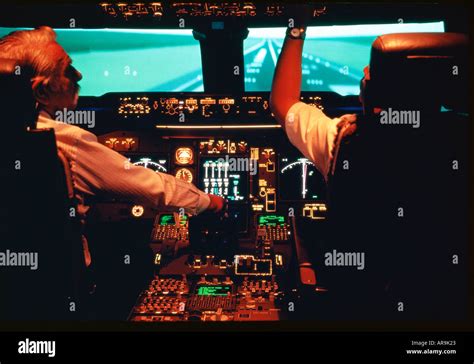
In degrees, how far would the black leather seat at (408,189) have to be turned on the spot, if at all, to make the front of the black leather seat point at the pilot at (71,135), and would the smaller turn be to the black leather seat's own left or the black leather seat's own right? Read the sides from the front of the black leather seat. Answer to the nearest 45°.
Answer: approximately 90° to the black leather seat's own left

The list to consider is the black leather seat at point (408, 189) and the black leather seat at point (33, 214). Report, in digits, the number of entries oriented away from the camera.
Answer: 2

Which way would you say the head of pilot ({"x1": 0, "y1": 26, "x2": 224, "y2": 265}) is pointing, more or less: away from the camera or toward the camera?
away from the camera

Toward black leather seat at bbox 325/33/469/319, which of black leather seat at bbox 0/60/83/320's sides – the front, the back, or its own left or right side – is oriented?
right

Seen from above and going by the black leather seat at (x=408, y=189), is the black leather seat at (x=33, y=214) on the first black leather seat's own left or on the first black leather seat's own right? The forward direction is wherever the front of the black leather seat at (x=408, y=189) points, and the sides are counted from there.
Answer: on the first black leather seat's own left

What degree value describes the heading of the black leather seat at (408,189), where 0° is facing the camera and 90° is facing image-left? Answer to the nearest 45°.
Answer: approximately 180°

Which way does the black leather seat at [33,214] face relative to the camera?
away from the camera
